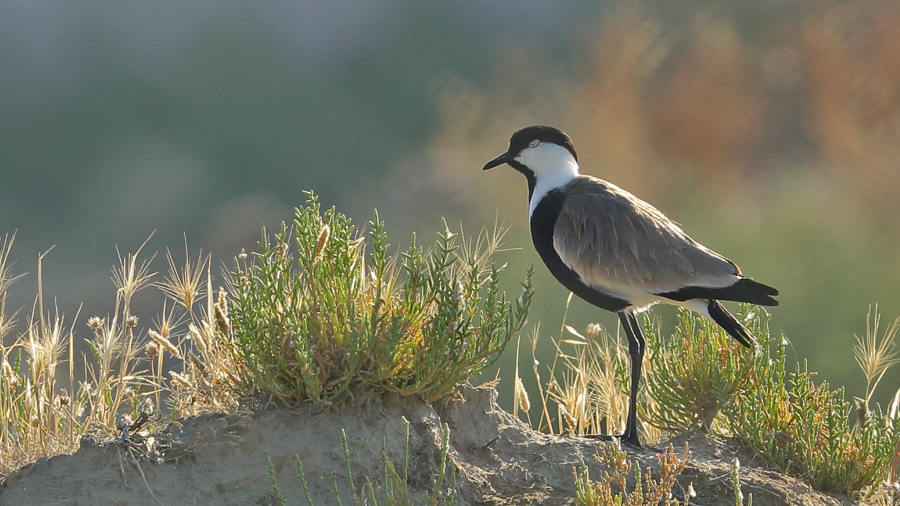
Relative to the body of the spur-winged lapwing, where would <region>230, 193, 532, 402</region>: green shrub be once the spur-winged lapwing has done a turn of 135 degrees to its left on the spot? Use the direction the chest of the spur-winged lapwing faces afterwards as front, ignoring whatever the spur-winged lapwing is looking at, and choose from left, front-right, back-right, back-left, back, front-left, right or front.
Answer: right

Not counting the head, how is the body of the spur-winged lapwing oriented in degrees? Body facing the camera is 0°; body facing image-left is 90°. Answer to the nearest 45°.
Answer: approximately 90°

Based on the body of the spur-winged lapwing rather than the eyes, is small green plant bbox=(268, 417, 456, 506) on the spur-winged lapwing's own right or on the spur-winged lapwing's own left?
on the spur-winged lapwing's own left
